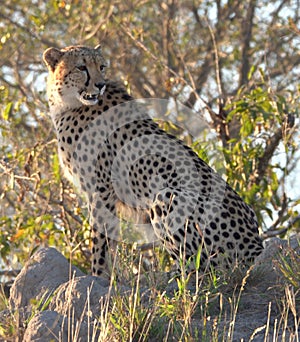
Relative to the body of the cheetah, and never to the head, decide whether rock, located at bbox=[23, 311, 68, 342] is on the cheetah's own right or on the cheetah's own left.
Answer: on the cheetah's own left

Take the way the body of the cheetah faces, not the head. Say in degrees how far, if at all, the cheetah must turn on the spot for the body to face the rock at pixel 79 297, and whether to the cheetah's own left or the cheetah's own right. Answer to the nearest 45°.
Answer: approximately 90° to the cheetah's own left

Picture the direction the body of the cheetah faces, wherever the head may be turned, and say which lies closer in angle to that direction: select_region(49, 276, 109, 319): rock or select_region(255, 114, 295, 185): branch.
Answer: the rock

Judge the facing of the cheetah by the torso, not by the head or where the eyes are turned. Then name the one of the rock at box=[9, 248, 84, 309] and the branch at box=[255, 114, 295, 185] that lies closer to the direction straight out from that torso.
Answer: the rock

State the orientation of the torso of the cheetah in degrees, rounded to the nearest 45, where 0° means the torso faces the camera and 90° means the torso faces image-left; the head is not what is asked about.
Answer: approximately 90°

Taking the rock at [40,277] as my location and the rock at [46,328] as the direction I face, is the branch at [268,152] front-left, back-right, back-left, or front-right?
back-left

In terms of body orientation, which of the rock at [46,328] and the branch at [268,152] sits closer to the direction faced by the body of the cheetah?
the rock
